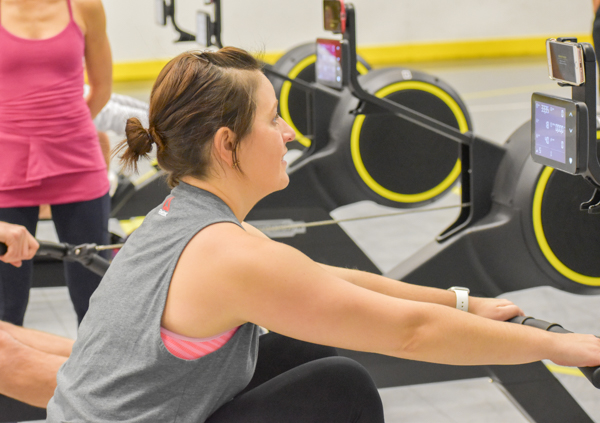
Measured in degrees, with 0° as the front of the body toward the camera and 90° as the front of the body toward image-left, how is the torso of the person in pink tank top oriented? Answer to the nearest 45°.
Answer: approximately 0°

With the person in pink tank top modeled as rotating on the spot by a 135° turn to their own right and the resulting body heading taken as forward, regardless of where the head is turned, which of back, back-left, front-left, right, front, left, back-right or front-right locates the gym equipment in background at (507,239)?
back-right
